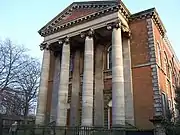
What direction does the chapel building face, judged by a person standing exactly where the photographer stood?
facing the viewer and to the left of the viewer

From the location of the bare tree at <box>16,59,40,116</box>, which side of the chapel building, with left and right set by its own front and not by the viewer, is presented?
right

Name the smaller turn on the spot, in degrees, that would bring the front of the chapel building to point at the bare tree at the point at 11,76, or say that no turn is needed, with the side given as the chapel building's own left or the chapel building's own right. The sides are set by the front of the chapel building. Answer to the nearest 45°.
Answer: approximately 90° to the chapel building's own right
